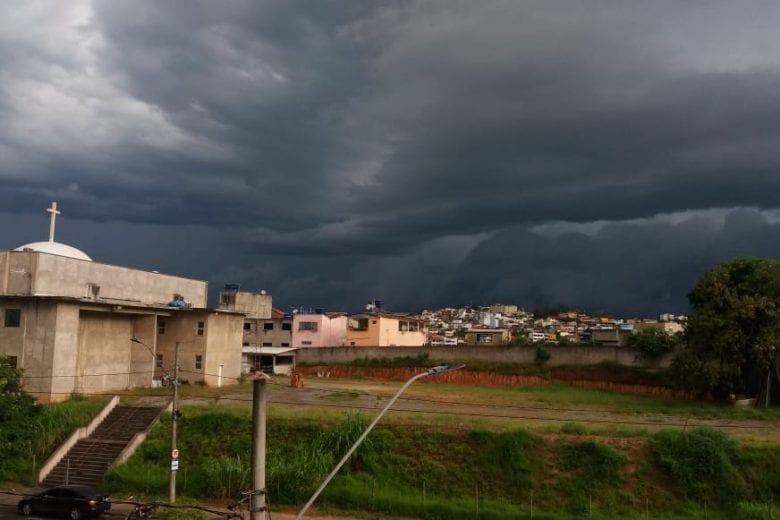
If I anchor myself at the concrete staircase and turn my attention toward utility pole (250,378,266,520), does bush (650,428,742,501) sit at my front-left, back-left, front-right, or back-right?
front-left

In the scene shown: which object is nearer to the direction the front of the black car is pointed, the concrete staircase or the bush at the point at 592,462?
the concrete staircase

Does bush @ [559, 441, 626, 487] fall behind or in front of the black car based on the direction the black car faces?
behind

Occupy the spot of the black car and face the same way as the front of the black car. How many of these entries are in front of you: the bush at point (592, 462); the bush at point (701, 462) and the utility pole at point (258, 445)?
0

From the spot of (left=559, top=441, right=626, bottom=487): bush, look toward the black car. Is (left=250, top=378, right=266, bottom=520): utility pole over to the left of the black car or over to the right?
left

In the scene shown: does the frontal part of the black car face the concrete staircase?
no

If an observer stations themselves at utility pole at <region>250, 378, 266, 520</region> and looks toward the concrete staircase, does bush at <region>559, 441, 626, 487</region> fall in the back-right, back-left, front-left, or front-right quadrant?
front-right

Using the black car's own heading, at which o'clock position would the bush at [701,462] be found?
The bush is roughly at 5 o'clock from the black car.

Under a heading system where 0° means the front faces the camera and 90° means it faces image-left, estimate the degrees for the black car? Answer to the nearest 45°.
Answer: approximately 135°

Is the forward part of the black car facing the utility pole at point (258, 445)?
no
